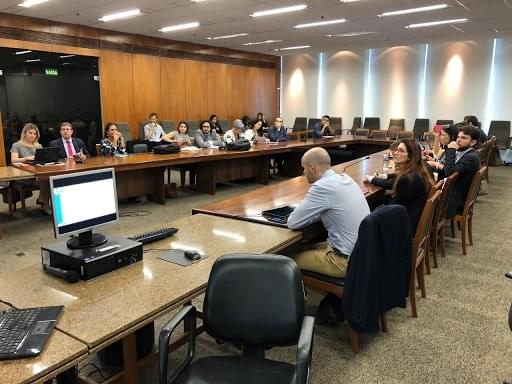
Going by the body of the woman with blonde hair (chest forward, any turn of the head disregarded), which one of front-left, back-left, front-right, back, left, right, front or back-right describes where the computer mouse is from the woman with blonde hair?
front-right

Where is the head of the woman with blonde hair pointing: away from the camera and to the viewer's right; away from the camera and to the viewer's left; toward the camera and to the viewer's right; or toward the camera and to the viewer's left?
toward the camera and to the viewer's right

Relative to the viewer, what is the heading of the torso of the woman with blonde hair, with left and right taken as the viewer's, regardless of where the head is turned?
facing the viewer and to the right of the viewer

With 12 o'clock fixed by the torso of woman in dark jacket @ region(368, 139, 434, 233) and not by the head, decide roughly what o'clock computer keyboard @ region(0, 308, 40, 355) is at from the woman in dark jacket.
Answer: The computer keyboard is roughly at 10 o'clock from the woman in dark jacket.

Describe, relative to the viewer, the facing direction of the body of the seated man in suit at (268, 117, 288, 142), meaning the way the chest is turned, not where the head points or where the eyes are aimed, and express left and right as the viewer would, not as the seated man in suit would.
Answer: facing the viewer

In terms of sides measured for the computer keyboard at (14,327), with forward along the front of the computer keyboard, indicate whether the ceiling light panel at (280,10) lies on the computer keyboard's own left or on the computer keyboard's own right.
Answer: on the computer keyboard's own left

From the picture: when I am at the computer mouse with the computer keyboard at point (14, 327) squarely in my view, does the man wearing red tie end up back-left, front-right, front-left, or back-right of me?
back-right

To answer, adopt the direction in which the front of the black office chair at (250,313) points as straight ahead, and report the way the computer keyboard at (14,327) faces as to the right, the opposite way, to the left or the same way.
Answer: the opposite way

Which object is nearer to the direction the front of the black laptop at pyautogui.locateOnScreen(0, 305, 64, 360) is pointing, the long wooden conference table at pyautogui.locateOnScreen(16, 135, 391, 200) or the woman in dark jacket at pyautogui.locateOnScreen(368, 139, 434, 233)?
the woman in dark jacket

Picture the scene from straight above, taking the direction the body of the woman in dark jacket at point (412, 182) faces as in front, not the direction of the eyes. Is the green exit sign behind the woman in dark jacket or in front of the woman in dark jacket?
in front

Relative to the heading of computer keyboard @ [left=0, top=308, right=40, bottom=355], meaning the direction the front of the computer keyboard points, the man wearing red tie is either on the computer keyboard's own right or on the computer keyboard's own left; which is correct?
on the computer keyboard's own left

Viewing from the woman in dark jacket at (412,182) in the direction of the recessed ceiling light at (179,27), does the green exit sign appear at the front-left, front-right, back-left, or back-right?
front-left

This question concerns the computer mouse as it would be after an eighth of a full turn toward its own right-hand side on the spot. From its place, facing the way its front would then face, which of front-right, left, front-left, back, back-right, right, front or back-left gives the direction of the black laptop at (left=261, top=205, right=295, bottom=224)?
front-right

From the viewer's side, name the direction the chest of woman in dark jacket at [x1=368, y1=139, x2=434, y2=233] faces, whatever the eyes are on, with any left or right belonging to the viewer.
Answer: facing to the left of the viewer

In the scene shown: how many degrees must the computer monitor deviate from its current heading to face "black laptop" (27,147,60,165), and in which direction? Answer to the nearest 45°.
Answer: approximately 135° to its left
